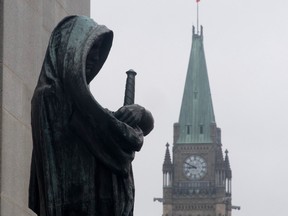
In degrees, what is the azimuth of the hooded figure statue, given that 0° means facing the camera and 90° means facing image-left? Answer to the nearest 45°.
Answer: approximately 270°
